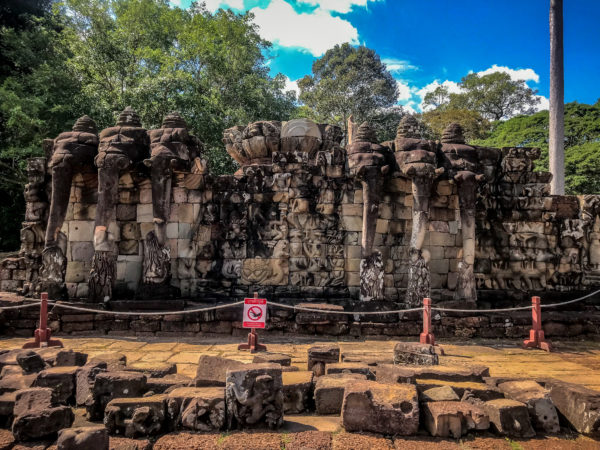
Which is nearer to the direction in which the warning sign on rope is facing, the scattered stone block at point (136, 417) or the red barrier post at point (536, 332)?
the scattered stone block

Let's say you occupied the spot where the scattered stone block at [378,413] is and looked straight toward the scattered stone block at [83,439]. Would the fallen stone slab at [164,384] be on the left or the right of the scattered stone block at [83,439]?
right

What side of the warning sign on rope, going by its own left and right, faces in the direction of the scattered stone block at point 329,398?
front

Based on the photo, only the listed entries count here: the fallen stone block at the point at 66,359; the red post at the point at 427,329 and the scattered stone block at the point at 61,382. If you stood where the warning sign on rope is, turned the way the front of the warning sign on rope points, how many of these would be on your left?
1

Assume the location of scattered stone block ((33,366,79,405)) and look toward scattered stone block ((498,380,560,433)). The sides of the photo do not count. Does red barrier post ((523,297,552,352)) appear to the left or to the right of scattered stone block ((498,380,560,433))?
left

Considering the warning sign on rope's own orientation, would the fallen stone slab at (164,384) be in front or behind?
in front

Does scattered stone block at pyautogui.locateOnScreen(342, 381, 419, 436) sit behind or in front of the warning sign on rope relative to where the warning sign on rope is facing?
in front

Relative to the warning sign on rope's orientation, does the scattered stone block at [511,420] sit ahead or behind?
ahead

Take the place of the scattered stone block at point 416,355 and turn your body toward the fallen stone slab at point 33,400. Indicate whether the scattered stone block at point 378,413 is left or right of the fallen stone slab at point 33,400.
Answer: left

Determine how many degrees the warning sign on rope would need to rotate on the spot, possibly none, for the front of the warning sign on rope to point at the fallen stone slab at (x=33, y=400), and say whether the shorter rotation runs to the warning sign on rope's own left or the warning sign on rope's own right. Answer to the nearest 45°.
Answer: approximately 45° to the warning sign on rope's own right

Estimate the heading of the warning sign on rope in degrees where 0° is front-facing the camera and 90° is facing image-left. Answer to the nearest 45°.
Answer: approximately 0°

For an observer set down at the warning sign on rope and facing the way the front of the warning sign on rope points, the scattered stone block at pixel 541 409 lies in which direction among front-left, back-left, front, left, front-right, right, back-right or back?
front-left

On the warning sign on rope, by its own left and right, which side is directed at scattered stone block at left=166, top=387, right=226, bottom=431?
front

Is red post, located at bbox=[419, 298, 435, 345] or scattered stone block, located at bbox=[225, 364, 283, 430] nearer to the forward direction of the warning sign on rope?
the scattered stone block

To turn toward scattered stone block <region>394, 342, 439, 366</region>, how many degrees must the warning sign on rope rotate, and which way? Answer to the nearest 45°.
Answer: approximately 45° to its left

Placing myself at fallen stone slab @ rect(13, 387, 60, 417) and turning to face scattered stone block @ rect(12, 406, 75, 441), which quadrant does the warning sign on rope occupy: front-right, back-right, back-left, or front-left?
back-left

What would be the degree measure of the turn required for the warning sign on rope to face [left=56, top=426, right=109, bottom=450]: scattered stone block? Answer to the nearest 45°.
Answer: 0° — it already faces it
